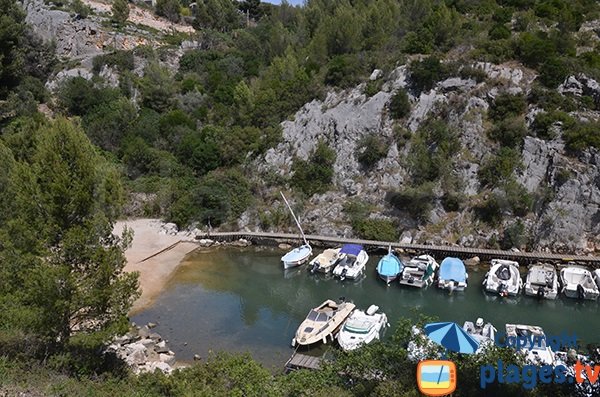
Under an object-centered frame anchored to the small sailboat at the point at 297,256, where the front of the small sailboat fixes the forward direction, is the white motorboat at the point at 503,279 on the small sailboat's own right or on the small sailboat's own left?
on the small sailboat's own right

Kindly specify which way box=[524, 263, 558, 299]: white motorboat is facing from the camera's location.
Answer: facing away from the viewer

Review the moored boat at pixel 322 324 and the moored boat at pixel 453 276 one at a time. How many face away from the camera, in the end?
1

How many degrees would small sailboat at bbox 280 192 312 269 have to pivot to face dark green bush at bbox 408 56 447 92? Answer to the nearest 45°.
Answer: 0° — it already faces it

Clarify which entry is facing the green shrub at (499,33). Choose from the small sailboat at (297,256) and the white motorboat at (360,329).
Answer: the small sailboat

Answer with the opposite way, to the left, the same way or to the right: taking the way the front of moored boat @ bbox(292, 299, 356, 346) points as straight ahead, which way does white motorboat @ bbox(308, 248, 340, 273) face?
the opposite way

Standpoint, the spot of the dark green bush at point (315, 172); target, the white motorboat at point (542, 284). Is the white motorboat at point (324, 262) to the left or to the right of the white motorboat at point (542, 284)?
right

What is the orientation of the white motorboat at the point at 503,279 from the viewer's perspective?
away from the camera

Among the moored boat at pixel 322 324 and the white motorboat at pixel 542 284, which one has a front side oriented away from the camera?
the white motorboat
